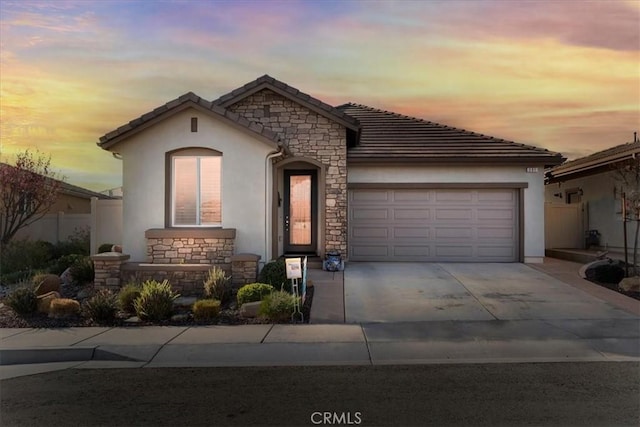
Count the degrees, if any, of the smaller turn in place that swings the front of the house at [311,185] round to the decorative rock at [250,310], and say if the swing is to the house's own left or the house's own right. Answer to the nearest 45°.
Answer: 0° — it already faces it

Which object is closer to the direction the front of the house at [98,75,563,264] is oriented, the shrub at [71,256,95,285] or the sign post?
the sign post

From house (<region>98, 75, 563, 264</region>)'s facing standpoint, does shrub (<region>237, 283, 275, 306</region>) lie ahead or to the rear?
ahead

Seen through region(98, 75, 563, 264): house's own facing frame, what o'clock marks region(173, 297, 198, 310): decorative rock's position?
The decorative rock is roughly at 1 o'clock from the house.

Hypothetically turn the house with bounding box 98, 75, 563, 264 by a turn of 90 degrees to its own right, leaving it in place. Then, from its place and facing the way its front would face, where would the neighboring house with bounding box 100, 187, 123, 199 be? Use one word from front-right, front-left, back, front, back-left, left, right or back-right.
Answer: front-right

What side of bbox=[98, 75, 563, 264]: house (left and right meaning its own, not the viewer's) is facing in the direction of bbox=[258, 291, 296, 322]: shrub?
front

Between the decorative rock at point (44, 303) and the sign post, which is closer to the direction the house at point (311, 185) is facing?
the sign post

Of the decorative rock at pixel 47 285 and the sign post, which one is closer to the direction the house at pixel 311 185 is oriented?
the sign post

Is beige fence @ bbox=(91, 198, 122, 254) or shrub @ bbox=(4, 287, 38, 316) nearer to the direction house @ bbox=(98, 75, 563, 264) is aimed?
the shrub

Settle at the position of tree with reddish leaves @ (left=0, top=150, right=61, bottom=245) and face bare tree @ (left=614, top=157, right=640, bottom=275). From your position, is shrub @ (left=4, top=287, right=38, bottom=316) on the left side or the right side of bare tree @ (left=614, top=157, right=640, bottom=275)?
right

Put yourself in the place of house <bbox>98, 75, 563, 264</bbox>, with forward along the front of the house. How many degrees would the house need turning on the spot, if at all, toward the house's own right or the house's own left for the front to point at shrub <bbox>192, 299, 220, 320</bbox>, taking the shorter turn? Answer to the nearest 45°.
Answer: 0° — it already faces it

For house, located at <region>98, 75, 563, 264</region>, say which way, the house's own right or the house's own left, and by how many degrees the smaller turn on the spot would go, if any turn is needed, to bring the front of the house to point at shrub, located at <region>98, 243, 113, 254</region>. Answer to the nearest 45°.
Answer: approximately 90° to the house's own right

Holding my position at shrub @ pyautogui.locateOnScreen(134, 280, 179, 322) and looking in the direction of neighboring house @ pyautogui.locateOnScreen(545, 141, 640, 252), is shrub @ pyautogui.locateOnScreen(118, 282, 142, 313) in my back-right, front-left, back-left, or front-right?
back-left

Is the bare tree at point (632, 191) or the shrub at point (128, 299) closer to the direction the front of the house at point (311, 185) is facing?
the shrub

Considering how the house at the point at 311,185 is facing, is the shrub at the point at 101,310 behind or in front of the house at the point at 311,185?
in front

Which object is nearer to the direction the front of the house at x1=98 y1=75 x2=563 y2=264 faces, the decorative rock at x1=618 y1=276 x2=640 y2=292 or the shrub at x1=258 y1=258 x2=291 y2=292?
the shrub

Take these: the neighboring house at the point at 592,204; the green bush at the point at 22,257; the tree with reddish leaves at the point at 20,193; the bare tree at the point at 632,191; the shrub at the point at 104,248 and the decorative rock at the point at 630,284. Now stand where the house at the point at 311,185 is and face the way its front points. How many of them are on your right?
3

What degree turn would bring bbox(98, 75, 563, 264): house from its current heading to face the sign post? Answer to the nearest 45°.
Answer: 0° — it already faces it

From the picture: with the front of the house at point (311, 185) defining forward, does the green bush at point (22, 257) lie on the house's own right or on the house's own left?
on the house's own right

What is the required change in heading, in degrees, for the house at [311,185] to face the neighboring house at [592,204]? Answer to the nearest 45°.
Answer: approximately 90° to its left

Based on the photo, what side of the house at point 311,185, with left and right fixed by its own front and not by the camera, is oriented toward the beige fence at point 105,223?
right

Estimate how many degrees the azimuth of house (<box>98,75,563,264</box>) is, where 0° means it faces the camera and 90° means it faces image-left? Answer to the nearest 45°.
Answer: approximately 0°
